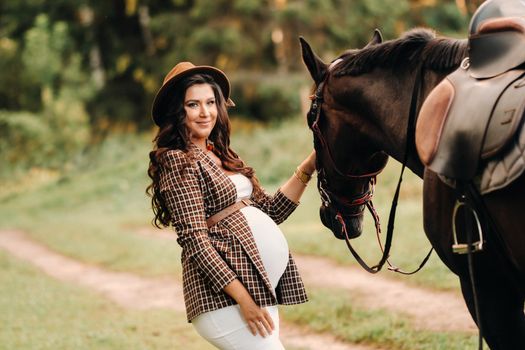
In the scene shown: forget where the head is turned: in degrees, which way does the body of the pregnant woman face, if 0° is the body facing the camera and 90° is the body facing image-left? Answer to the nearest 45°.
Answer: approximately 315°

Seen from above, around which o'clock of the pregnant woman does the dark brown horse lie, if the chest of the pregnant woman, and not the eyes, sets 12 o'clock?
The dark brown horse is roughly at 11 o'clock from the pregnant woman.
